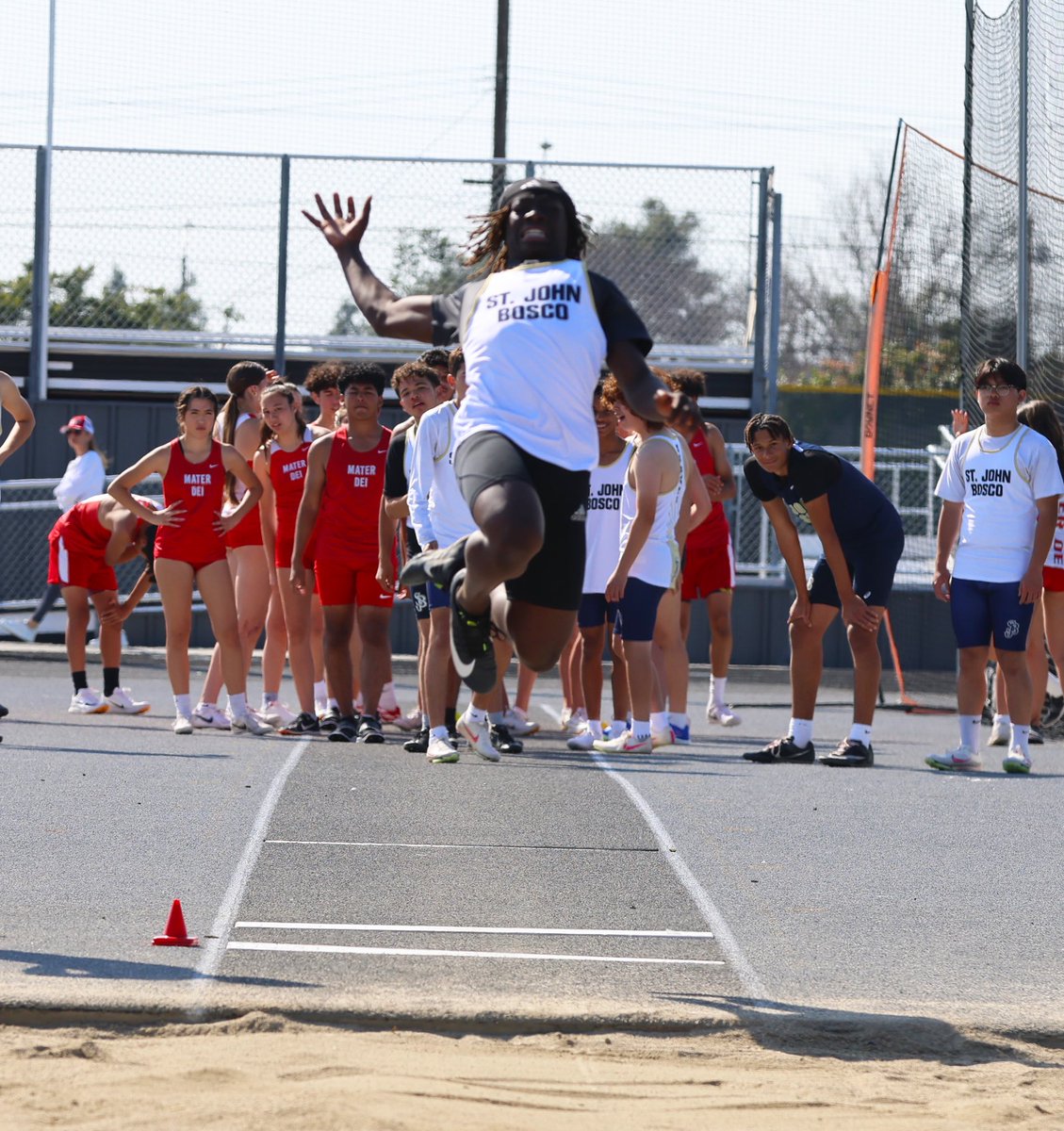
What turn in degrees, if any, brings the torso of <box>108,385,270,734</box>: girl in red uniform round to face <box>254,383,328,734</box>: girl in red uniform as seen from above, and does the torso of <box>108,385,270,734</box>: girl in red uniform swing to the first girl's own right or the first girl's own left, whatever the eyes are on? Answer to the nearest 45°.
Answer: approximately 135° to the first girl's own left

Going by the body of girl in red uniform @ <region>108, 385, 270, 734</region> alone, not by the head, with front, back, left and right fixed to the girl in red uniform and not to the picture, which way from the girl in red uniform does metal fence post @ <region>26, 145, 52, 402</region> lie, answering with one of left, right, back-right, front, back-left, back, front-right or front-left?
back

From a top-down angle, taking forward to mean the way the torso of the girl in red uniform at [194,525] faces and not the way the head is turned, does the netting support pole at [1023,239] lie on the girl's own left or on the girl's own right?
on the girl's own left

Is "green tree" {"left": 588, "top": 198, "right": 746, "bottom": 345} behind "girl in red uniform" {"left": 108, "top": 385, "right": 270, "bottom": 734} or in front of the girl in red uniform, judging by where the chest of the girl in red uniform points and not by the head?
behind

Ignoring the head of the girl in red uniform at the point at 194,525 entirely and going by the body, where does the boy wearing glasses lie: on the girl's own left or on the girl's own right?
on the girl's own left

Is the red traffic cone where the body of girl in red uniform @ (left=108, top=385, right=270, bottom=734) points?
yes

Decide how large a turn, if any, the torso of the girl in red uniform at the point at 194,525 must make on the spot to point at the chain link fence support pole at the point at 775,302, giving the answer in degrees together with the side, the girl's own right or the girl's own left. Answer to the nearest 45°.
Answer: approximately 135° to the girl's own left

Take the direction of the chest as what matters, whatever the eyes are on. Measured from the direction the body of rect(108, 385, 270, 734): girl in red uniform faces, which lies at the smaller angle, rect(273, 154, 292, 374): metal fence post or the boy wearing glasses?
the boy wearing glasses

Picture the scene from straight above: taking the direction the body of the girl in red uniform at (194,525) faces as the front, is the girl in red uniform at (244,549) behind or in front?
behind
